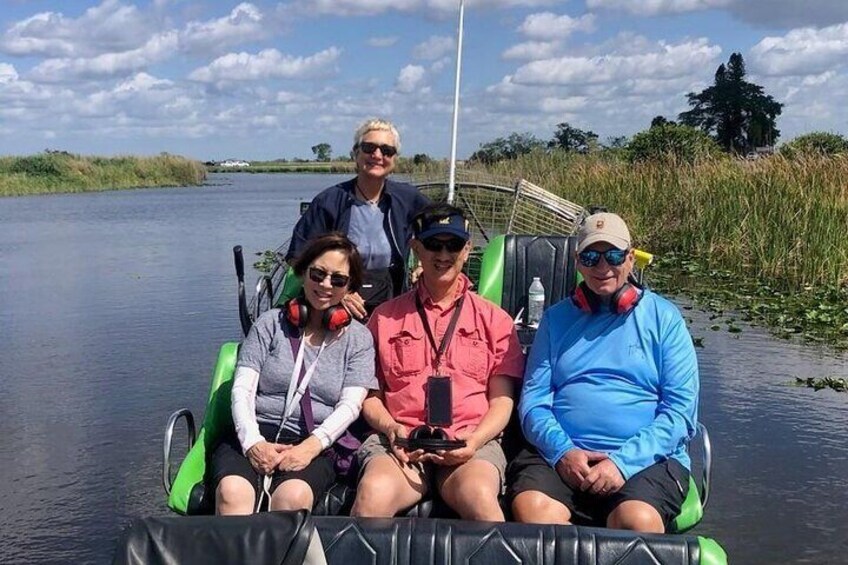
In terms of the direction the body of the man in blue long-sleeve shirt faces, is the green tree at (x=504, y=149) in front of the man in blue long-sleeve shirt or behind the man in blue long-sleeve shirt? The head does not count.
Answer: behind

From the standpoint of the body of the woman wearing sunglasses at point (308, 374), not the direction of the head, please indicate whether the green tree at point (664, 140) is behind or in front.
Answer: behind

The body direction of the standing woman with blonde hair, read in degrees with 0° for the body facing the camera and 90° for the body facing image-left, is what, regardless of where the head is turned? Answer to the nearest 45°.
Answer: approximately 0°

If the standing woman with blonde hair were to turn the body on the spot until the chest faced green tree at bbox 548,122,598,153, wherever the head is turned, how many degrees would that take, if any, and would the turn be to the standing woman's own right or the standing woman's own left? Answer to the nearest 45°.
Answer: approximately 180°

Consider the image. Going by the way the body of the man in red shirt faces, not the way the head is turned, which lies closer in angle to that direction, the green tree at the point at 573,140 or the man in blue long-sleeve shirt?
the man in blue long-sleeve shirt

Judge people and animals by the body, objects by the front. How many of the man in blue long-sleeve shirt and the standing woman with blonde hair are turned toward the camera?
2

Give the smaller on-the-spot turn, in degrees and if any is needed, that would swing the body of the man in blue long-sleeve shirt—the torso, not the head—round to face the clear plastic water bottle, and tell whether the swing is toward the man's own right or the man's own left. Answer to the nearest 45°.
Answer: approximately 180°
